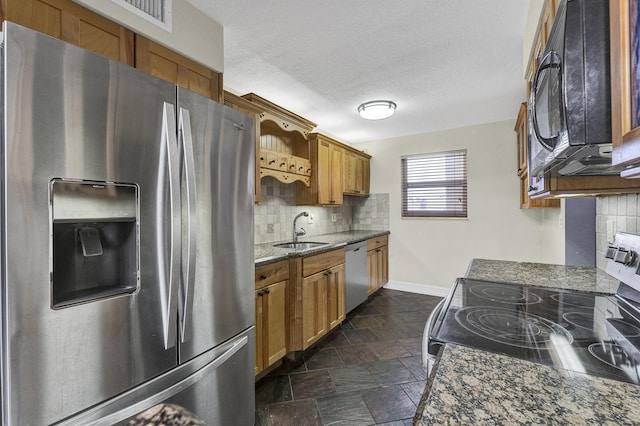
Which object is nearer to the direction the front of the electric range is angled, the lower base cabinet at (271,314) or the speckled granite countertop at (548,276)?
the lower base cabinet

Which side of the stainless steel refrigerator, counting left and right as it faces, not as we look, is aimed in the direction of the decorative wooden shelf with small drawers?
left

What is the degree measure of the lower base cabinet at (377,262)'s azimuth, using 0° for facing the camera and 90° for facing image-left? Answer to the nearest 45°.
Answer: approximately 315°

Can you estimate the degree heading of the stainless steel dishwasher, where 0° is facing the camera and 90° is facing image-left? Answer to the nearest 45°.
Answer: approximately 315°

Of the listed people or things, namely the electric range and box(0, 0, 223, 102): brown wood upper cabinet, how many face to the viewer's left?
1

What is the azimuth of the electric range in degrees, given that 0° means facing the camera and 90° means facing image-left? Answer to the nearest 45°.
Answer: approximately 90°

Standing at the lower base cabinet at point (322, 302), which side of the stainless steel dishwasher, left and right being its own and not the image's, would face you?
right

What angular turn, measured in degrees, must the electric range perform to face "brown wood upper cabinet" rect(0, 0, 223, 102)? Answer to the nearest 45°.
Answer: approximately 45° to its left
